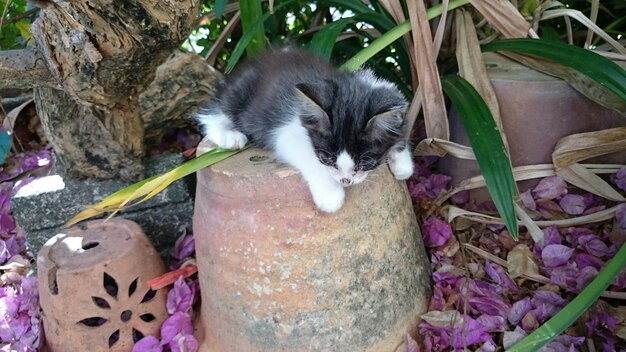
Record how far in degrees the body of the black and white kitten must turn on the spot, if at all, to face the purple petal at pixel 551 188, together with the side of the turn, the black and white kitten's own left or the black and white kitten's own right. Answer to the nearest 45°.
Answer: approximately 45° to the black and white kitten's own left

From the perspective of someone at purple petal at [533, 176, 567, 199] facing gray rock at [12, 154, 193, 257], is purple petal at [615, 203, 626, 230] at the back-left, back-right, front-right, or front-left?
back-left

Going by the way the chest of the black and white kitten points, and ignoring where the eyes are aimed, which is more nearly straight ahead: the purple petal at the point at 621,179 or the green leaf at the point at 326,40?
the purple petal

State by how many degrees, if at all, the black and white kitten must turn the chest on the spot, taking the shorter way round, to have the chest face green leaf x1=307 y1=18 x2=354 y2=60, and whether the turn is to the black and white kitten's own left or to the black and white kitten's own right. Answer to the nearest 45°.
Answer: approximately 135° to the black and white kitten's own left

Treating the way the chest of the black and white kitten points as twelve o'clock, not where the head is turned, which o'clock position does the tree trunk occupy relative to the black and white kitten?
The tree trunk is roughly at 5 o'clock from the black and white kitten.

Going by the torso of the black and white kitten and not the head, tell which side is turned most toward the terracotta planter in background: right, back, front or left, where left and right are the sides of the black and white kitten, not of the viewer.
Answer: left

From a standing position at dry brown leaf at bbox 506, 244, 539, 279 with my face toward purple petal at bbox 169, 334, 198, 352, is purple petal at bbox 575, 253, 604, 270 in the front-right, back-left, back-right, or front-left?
back-left

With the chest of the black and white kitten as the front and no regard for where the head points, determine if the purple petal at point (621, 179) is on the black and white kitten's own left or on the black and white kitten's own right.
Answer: on the black and white kitten's own left

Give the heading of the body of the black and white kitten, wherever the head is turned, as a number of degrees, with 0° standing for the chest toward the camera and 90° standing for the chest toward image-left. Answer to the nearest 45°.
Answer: approximately 315°

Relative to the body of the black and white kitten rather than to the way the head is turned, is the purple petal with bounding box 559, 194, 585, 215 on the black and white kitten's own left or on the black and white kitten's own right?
on the black and white kitten's own left
